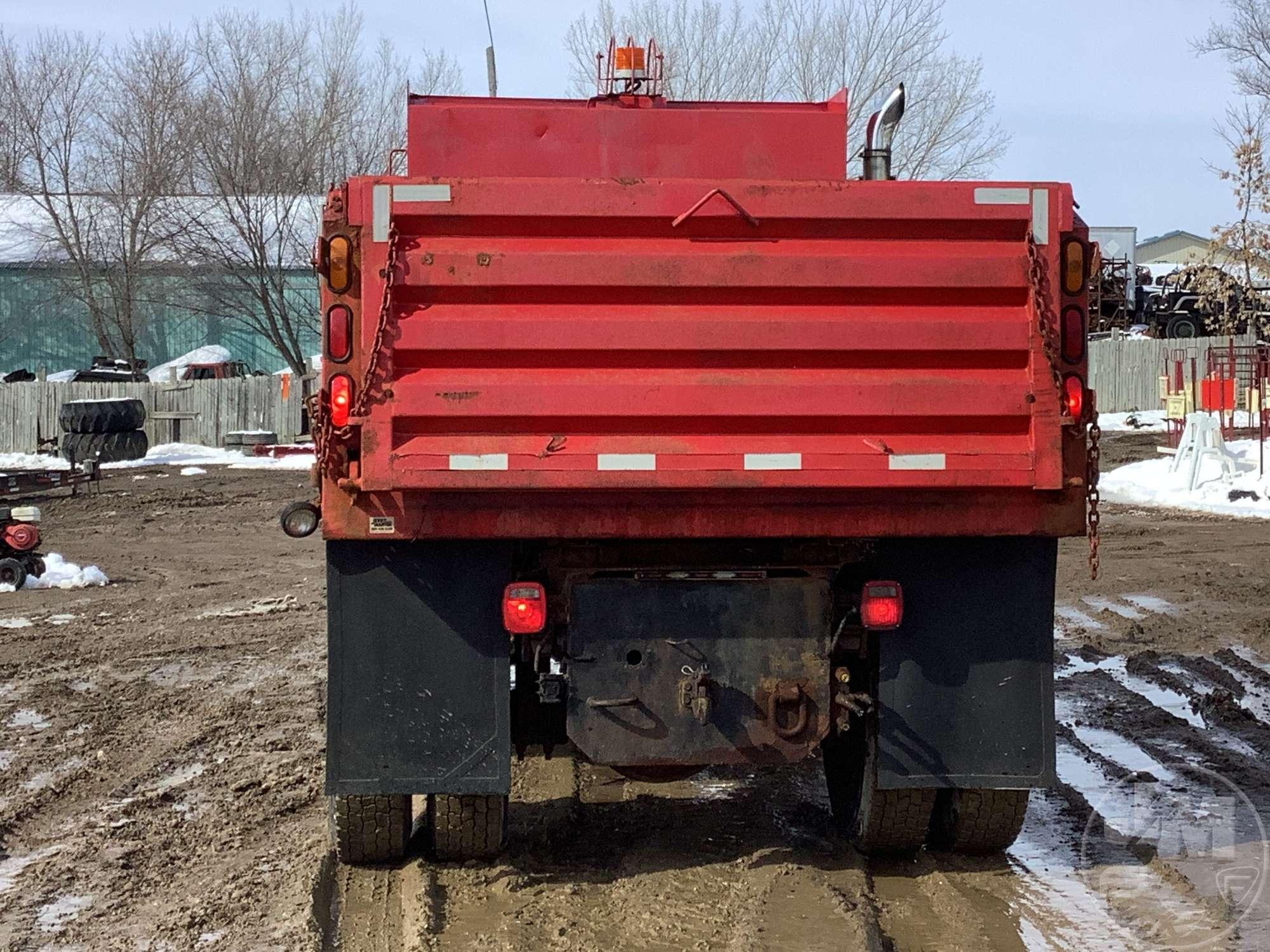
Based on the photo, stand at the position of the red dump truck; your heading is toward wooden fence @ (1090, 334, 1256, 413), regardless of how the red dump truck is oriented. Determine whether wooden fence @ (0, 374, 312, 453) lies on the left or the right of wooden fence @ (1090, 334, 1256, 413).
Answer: left

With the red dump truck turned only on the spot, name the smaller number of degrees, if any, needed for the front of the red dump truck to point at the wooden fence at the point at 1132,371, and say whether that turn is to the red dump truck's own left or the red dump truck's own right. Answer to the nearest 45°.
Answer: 0° — it already faces it

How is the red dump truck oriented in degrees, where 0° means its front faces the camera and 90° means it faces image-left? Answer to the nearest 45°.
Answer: approximately 180°

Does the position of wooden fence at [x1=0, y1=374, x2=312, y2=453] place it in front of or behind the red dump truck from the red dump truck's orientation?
in front
